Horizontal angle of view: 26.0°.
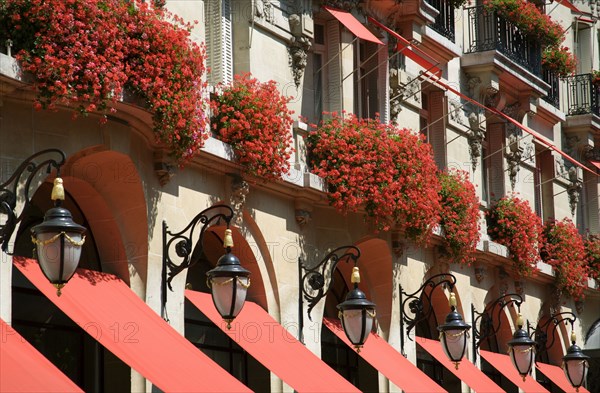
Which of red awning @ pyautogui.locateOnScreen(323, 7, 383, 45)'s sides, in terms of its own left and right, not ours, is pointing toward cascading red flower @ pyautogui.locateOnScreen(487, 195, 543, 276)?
left

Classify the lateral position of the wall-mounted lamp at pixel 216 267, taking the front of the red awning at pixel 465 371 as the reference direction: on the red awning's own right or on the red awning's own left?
on the red awning's own right

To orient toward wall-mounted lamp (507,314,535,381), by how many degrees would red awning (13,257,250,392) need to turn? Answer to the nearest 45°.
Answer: approximately 90° to its left

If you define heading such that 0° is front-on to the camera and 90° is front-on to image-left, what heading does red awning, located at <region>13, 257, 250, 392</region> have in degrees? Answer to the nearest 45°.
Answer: approximately 315°

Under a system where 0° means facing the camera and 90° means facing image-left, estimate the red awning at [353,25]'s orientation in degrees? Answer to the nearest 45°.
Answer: approximately 315°

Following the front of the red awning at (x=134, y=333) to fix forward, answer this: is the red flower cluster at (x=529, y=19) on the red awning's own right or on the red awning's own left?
on the red awning's own left

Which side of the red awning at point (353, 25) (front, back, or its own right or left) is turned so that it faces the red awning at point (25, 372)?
right

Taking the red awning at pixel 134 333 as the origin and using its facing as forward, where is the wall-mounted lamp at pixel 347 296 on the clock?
The wall-mounted lamp is roughly at 9 o'clock from the red awning.

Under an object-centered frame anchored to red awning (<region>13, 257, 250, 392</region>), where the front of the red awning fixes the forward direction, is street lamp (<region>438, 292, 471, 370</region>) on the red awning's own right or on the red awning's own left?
on the red awning's own left
